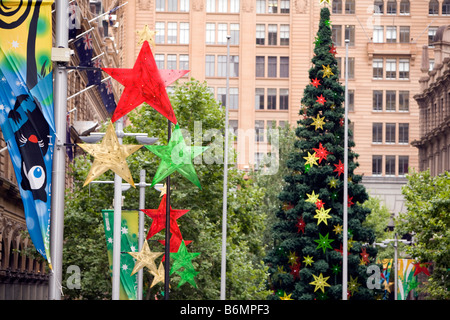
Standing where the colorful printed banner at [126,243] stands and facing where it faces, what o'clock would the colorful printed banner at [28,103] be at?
the colorful printed banner at [28,103] is roughly at 12 o'clock from the colorful printed banner at [126,243].

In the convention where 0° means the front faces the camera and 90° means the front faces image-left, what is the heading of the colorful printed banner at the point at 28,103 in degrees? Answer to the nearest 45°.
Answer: approximately 0°

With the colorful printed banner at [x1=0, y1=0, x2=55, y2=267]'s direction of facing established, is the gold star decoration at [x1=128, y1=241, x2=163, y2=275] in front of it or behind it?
behind

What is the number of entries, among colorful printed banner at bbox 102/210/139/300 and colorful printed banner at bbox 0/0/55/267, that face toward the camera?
2

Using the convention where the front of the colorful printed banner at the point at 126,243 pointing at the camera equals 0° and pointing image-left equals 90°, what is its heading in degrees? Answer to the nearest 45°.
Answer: approximately 0°

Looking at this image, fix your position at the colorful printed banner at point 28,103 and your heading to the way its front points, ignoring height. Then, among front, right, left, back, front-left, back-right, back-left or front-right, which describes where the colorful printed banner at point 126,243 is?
back

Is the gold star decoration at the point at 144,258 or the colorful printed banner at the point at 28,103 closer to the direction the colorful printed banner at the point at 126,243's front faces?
the colorful printed banner
